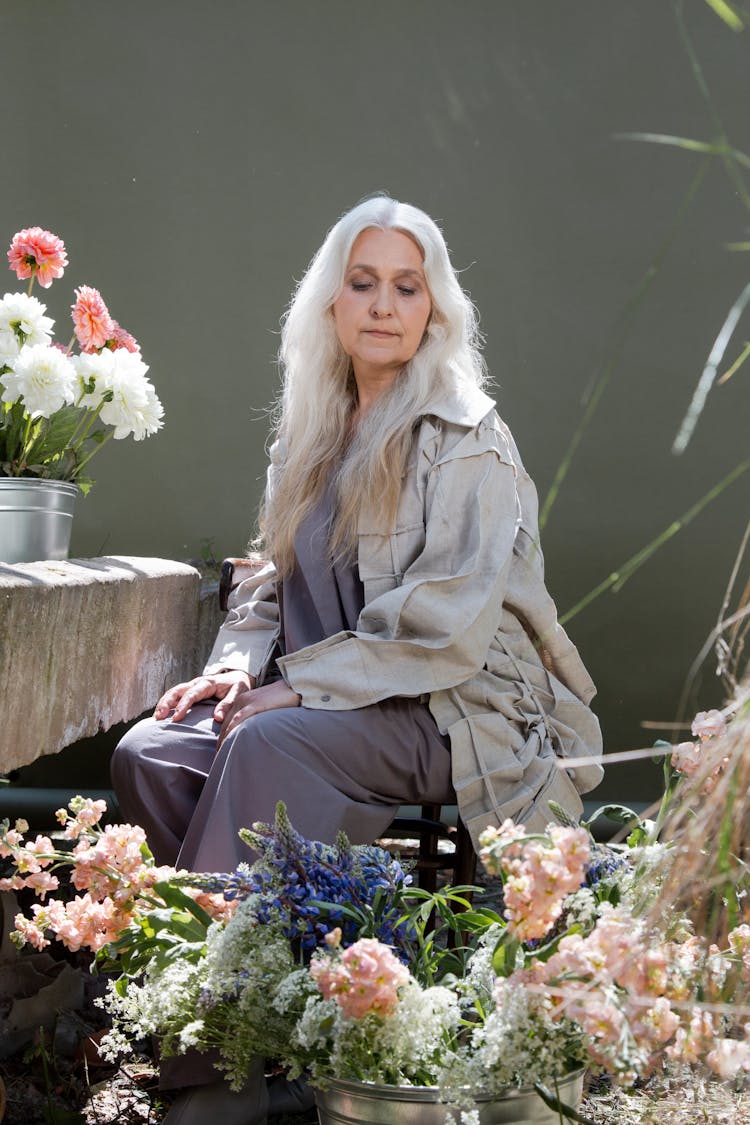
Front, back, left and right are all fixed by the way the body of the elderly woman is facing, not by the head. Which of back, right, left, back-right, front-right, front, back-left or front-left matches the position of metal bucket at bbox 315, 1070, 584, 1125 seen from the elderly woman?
front-left

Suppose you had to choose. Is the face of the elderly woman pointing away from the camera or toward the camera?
toward the camera

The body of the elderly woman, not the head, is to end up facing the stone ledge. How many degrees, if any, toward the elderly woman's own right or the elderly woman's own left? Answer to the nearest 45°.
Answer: approximately 45° to the elderly woman's own right

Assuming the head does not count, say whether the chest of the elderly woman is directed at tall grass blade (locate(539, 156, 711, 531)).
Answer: no

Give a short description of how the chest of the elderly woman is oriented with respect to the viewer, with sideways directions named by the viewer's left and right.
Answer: facing the viewer and to the left of the viewer

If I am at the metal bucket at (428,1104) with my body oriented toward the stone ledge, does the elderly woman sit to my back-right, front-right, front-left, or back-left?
front-right

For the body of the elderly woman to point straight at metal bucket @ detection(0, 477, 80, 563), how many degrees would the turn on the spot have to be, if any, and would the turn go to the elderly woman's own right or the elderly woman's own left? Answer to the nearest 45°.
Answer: approximately 45° to the elderly woman's own right
